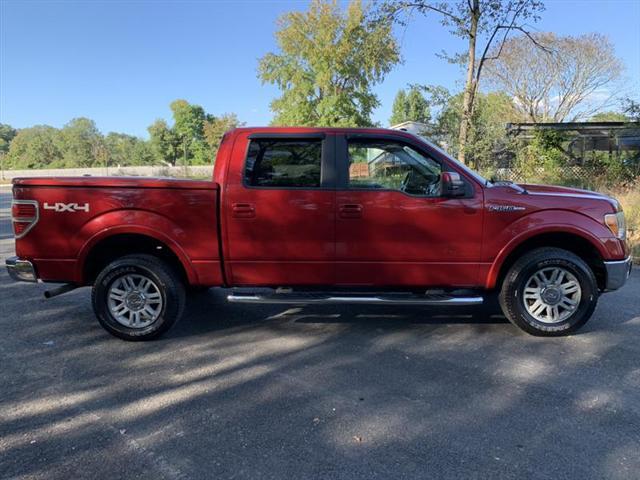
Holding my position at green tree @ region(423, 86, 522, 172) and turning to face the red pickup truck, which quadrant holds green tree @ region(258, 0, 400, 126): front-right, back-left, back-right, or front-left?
back-right

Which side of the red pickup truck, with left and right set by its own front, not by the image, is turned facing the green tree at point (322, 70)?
left

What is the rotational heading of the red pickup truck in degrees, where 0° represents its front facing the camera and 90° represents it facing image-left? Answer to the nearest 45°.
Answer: approximately 270°

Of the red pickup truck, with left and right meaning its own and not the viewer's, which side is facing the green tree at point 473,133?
left
